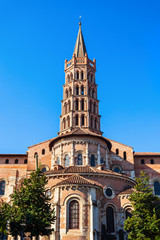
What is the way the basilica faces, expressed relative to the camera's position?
facing away from the viewer

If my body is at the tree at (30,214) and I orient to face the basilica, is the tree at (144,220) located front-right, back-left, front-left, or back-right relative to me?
front-right

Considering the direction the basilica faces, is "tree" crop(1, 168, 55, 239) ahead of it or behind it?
behind

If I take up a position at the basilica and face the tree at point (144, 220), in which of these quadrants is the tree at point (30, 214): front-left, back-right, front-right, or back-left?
front-right

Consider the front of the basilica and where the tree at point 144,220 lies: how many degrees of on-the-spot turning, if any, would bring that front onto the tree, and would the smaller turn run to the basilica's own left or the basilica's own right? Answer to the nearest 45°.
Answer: approximately 135° to the basilica's own right

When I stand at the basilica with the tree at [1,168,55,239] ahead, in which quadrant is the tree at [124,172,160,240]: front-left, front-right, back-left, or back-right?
front-left
